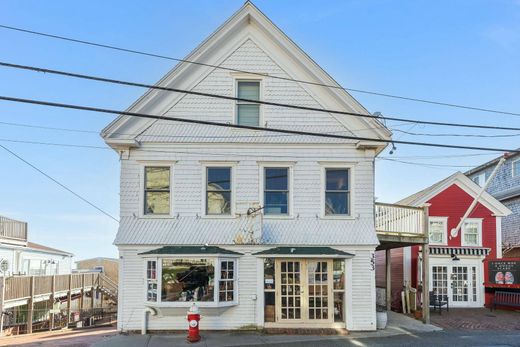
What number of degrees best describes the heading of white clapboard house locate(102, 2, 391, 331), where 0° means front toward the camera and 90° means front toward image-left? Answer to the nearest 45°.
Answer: approximately 0°

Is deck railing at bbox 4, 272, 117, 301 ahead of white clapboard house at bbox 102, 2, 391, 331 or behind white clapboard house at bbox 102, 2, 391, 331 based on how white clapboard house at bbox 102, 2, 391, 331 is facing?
behind

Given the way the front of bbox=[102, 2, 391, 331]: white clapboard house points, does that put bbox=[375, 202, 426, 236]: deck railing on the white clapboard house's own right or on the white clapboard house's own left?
on the white clapboard house's own left

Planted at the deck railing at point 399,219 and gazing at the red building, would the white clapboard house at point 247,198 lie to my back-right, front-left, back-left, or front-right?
back-left

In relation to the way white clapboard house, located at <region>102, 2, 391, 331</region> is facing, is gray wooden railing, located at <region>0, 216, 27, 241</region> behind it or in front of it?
behind
